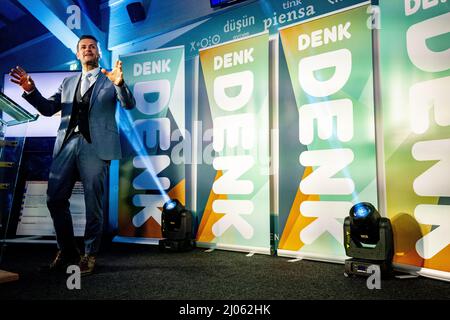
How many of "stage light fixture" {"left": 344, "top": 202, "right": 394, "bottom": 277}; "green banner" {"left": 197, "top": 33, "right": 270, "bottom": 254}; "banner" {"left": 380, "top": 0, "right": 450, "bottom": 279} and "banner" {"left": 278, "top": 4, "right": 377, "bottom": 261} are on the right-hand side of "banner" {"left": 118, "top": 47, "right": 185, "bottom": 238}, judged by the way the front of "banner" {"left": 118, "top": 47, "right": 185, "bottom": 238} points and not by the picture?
0

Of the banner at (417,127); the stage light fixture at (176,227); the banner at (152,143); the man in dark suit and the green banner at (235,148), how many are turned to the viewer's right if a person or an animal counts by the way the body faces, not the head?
0

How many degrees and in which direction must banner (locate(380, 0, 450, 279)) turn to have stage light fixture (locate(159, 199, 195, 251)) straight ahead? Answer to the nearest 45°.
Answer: approximately 90° to its right

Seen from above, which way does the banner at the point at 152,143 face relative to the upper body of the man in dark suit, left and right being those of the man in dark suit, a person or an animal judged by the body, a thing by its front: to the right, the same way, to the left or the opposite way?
the same way

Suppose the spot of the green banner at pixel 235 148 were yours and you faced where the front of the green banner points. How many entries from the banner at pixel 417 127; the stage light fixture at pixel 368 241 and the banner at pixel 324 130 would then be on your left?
3

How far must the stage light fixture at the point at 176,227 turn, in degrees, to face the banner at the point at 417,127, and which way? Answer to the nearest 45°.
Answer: approximately 90° to its left

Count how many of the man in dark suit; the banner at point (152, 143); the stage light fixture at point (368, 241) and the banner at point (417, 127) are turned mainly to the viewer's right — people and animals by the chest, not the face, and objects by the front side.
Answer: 0

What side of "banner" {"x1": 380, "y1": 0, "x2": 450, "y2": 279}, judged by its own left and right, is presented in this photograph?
front

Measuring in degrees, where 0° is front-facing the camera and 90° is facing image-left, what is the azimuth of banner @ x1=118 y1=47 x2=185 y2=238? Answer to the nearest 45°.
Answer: approximately 45°

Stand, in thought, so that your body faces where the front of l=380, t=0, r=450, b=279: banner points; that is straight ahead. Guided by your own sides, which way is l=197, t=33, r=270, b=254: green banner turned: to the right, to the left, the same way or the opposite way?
the same way

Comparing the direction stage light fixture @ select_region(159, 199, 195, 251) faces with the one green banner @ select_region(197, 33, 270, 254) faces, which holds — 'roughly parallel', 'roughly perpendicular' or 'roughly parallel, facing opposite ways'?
roughly parallel

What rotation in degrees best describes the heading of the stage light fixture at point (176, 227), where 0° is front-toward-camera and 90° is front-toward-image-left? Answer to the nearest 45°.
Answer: approximately 45°

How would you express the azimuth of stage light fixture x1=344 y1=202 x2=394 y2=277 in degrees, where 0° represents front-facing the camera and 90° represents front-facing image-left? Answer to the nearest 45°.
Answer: approximately 45°

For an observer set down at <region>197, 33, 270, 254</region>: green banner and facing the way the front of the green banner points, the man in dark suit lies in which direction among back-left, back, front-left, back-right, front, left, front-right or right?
front
